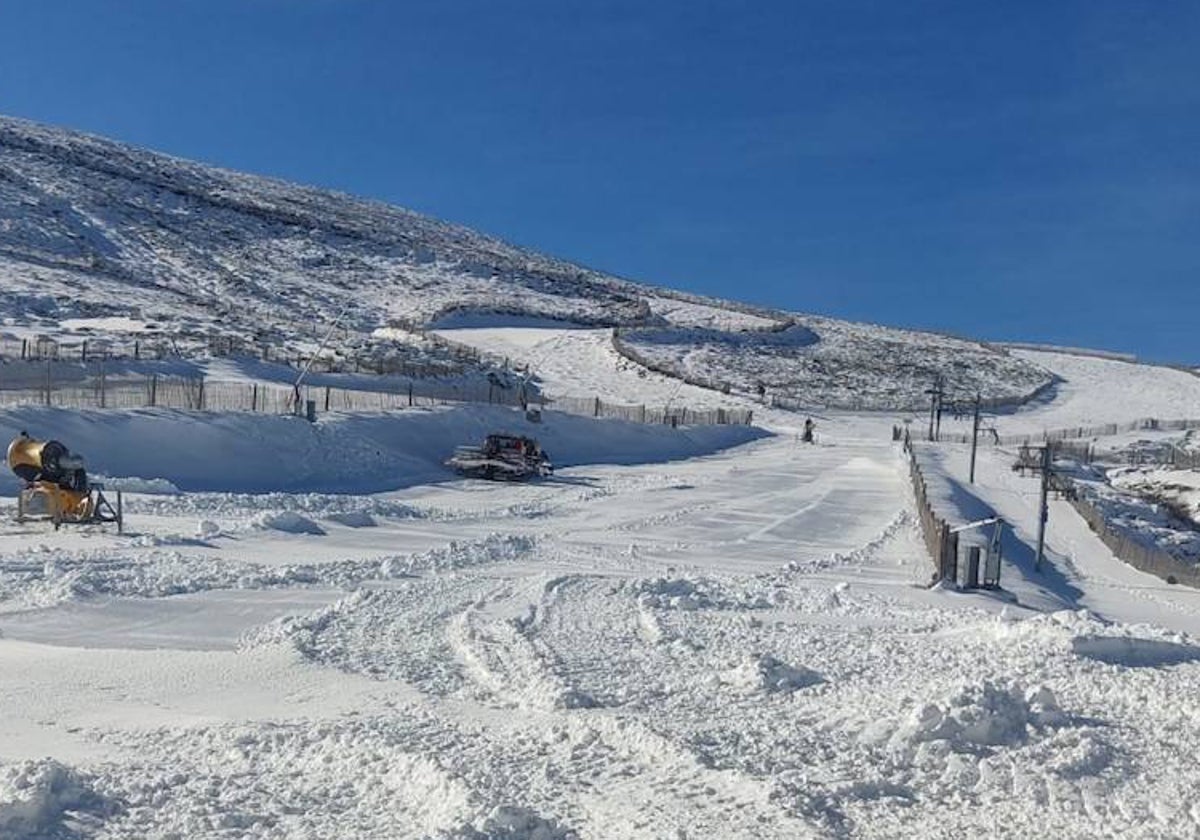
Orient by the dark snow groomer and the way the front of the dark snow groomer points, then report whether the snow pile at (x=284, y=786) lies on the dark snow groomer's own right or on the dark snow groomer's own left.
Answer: on the dark snow groomer's own right

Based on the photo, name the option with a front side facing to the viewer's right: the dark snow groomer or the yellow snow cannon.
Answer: the dark snow groomer

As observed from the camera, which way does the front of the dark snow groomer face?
facing to the right of the viewer

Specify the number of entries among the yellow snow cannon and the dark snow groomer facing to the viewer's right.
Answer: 1

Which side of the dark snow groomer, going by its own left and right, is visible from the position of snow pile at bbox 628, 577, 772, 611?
right

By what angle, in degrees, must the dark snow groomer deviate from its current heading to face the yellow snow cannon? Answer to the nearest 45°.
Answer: approximately 135° to its right
